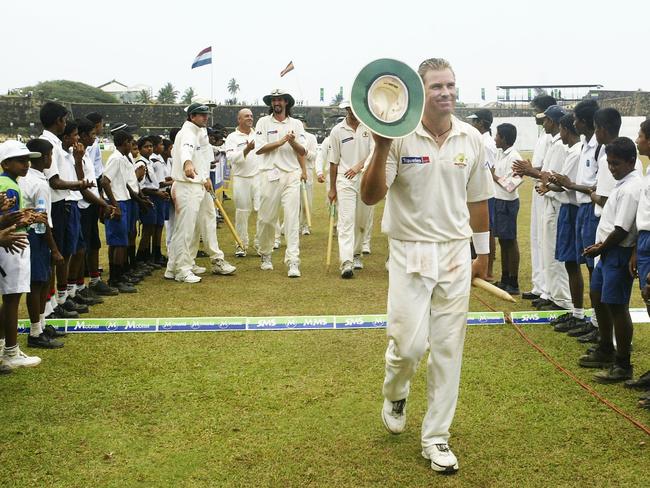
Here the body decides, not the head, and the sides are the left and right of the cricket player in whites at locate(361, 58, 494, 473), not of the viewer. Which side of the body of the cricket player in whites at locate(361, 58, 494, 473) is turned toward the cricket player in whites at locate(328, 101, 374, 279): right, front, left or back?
back

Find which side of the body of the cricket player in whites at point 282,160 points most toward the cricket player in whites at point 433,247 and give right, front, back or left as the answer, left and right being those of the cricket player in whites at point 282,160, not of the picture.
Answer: front

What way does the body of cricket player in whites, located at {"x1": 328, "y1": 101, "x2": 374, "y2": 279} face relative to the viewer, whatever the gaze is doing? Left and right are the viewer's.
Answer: facing the viewer

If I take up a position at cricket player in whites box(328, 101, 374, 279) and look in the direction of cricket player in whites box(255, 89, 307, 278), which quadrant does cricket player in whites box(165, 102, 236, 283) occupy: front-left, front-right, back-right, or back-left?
front-left

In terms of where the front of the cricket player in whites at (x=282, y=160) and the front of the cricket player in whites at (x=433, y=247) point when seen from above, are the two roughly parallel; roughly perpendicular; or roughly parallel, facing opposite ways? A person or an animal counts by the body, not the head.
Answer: roughly parallel

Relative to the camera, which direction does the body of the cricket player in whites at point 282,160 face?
toward the camera

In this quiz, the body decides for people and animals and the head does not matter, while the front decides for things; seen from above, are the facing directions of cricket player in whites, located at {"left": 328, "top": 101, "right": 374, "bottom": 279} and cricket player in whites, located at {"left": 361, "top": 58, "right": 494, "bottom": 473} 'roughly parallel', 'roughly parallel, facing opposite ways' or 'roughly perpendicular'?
roughly parallel

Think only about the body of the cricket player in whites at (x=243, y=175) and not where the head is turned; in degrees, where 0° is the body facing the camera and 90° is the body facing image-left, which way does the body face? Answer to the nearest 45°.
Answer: approximately 315°

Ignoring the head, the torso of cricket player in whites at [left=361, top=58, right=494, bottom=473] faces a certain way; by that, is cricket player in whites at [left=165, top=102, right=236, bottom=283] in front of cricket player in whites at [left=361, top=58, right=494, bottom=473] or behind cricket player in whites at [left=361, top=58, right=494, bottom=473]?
behind

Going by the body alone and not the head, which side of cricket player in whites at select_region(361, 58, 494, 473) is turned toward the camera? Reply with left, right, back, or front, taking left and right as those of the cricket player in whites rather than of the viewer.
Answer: front

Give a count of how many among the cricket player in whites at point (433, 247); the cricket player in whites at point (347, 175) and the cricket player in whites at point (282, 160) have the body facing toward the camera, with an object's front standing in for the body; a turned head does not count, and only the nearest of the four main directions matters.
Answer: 3
